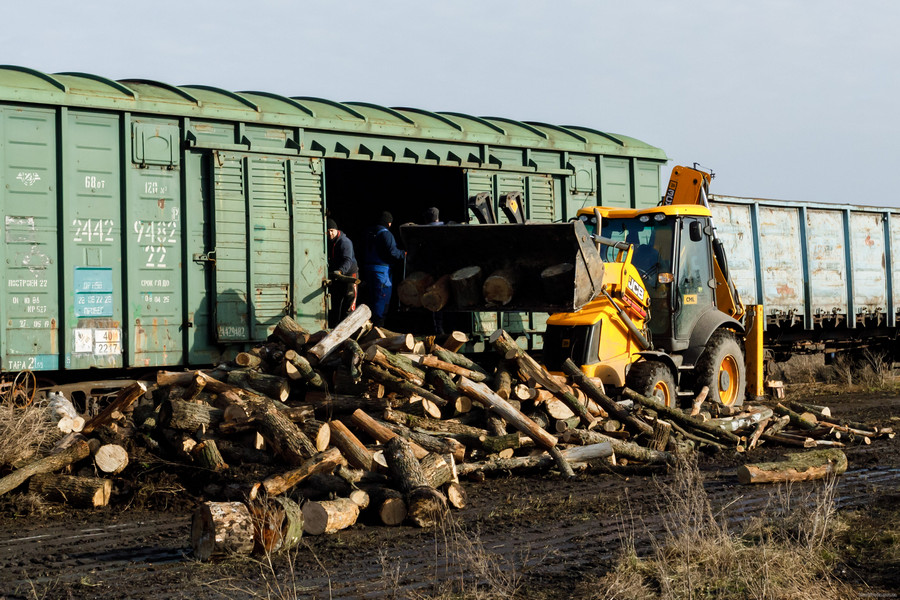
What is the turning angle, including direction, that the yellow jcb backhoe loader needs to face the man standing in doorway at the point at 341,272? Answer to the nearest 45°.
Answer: approximately 45° to its right

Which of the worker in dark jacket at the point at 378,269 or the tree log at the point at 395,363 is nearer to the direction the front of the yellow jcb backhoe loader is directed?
the tree log

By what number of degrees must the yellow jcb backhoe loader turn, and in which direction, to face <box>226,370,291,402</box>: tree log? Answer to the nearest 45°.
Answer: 0° — it already faces it

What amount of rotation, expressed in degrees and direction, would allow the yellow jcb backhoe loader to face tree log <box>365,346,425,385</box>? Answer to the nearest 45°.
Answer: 0° — it already faces it

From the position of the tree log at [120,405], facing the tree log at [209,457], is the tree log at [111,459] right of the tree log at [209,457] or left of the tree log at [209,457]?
right

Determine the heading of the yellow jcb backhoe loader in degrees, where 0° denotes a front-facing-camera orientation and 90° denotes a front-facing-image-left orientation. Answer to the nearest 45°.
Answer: approximately 45°

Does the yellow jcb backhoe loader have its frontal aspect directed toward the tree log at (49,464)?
yes

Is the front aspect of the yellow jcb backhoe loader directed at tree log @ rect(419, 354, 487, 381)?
yes

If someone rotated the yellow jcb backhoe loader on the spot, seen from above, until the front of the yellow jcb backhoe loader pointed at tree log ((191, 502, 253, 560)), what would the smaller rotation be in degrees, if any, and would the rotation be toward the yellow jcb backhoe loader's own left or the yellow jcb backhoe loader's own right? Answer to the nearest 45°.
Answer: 0° — it already faces it

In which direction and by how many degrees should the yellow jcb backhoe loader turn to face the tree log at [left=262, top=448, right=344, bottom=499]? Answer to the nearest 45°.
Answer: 0° — it already faces it
